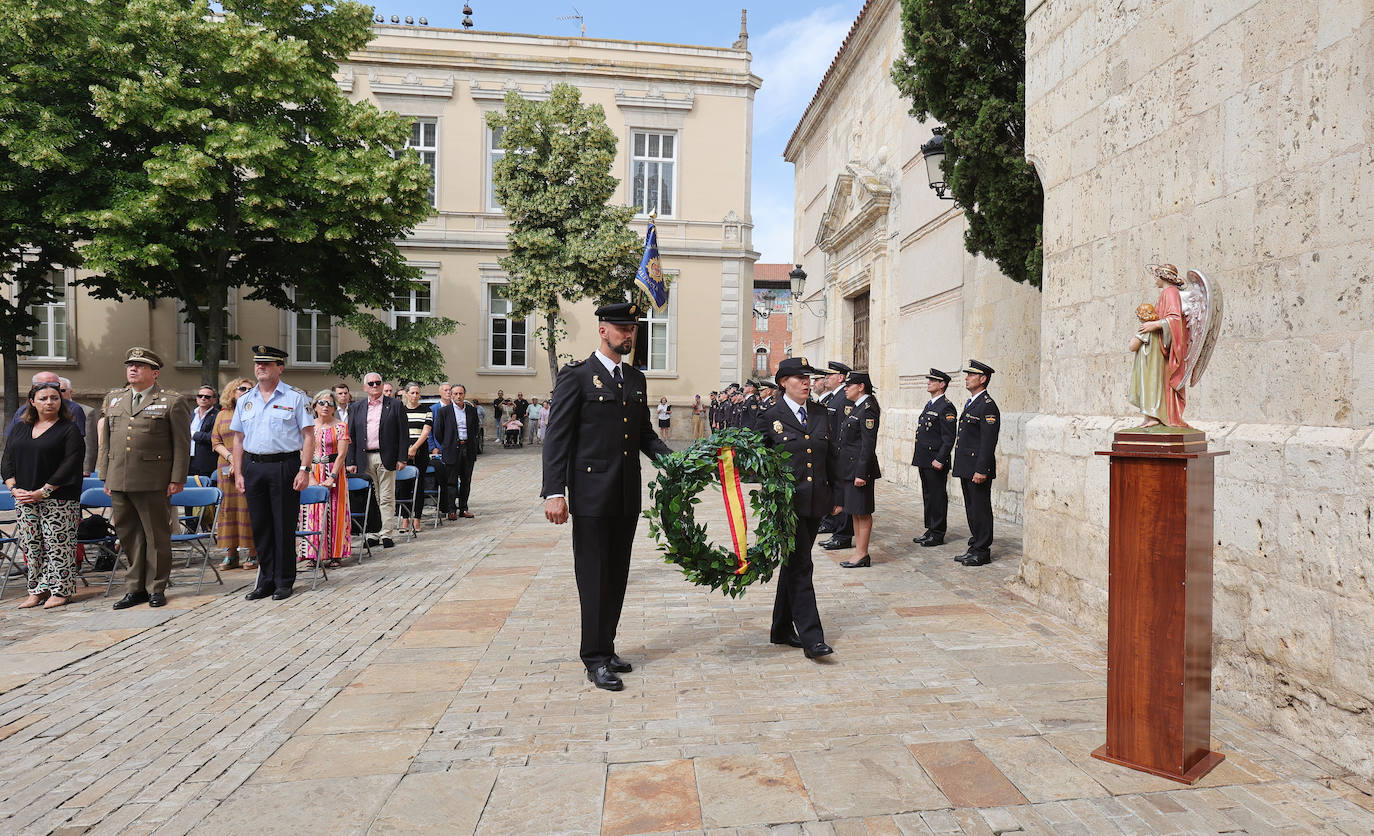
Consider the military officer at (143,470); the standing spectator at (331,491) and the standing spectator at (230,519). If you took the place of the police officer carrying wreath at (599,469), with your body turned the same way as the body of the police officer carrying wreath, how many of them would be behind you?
3

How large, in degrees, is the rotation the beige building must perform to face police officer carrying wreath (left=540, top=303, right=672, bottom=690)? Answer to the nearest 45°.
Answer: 0° — it already faces them

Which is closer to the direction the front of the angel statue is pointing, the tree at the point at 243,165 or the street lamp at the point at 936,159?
the tree

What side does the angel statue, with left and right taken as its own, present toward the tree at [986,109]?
right

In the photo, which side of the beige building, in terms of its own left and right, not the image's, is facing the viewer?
front

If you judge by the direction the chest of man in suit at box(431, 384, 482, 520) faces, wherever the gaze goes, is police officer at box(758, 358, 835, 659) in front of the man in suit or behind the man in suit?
in front

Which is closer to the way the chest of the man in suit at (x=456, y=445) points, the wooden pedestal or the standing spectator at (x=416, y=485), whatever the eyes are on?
the wooden pedestal

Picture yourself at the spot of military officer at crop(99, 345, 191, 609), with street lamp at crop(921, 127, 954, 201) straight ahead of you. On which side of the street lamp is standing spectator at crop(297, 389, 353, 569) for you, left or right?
left

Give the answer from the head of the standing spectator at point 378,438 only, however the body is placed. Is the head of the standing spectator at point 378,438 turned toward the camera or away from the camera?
toward the camera

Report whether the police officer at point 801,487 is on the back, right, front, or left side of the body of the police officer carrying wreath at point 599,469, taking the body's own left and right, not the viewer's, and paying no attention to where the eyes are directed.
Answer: left

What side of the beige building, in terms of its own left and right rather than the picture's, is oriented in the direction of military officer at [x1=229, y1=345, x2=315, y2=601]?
front

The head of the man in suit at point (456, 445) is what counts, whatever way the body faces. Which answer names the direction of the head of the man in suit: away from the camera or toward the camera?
toward the camera

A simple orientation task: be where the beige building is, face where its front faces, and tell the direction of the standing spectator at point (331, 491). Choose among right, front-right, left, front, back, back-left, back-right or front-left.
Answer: front

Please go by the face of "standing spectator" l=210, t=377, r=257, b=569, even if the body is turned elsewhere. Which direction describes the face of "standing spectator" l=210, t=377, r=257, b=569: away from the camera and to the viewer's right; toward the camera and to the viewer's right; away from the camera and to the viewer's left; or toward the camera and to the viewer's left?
toward the camera and to the viewer's right

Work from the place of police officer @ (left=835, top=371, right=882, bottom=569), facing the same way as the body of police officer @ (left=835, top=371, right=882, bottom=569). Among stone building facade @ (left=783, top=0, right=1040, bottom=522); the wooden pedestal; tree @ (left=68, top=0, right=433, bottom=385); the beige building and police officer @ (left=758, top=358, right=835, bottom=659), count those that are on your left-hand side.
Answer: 2
